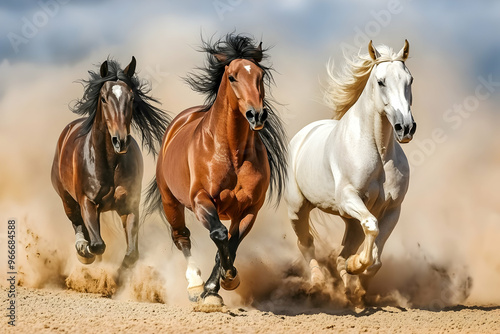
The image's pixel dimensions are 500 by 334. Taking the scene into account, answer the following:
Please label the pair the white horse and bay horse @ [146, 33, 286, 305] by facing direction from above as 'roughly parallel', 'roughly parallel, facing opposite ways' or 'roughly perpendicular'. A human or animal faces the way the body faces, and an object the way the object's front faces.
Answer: roughly parallel

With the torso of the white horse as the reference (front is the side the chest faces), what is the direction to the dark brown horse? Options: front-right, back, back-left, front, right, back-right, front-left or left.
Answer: back-right

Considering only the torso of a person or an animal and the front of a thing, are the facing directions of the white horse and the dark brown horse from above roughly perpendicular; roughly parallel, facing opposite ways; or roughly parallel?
roughly parallel

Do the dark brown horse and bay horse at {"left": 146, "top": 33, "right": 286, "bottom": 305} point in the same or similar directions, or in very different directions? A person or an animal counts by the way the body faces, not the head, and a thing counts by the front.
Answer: same or similar directions

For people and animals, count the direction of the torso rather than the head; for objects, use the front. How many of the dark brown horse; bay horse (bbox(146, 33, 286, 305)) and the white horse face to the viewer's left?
0

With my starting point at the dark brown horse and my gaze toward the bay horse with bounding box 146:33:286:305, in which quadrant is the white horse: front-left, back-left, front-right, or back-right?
front-left

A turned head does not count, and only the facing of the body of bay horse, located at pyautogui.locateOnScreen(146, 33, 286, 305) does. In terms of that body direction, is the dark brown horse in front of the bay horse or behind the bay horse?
behind

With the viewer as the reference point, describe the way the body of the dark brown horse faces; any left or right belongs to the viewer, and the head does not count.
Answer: facing the viewer and to the right of the viewer
